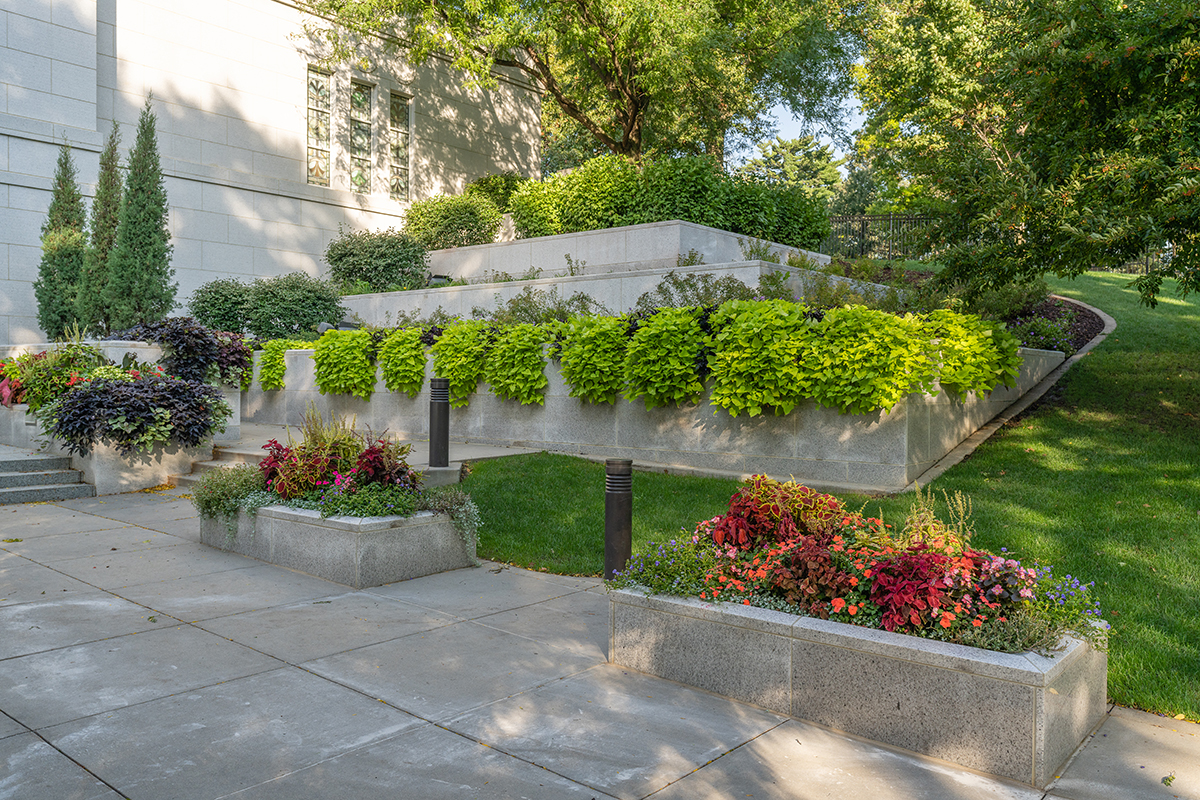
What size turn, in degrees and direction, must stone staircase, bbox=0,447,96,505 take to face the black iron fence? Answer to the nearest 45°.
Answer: approximately 90° to its left

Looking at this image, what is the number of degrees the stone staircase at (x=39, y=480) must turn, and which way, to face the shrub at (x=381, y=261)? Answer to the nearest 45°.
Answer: approximately 135° to its left

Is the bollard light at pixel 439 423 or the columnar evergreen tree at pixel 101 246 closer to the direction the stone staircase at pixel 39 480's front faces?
the bollard light

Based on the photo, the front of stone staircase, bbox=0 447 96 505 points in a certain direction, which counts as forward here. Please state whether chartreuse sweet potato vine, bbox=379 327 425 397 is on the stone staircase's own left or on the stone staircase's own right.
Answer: on the stone staircase's own left

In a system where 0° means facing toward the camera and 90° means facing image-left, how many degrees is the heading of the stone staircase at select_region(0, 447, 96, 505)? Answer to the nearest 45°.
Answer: approximately 0°

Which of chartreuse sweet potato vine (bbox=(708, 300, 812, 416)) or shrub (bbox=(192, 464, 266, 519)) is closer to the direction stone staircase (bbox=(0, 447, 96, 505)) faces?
the shrub

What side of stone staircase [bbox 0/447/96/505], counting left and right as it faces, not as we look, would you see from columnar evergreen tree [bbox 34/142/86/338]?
back

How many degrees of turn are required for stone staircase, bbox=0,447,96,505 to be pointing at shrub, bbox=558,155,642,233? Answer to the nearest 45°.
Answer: approximately 90° to its left

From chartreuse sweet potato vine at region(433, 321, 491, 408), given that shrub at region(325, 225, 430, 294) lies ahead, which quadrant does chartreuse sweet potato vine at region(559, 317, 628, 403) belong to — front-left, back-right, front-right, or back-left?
back-right

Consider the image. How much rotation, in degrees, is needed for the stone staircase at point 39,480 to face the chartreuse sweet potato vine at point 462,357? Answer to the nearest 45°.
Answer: approximately 90° to its left

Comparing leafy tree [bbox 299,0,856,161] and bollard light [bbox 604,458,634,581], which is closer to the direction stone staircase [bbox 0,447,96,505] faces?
the bollard light

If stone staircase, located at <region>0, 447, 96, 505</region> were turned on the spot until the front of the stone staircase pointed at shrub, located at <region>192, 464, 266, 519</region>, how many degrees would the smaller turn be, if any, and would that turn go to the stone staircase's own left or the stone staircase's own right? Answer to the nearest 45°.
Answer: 0° — it already faces it

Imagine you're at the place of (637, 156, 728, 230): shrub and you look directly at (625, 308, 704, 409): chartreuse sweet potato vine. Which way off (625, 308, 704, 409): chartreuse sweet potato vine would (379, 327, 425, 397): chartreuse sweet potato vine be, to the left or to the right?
right

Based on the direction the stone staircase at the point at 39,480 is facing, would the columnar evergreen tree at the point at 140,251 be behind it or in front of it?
behind

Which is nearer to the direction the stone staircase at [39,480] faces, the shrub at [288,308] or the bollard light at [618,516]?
the bollard light
